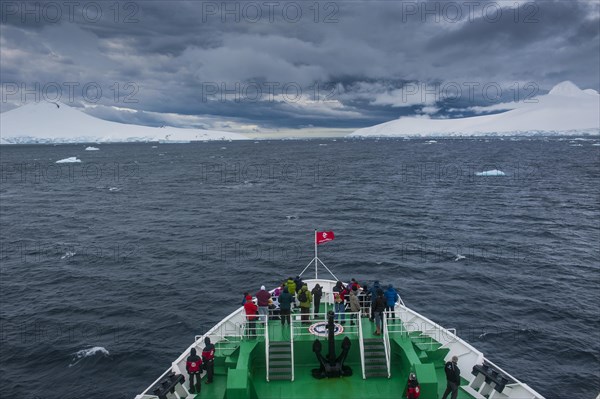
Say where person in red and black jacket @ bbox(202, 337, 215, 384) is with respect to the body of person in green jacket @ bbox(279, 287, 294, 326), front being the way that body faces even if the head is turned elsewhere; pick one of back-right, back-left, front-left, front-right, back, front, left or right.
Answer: back-left

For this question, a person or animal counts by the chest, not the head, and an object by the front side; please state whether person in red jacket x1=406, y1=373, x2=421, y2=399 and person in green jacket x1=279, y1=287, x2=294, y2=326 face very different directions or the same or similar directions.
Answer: same or similar directions

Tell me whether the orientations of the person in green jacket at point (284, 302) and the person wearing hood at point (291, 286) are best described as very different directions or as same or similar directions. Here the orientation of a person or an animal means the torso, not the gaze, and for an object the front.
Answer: same or similar directions

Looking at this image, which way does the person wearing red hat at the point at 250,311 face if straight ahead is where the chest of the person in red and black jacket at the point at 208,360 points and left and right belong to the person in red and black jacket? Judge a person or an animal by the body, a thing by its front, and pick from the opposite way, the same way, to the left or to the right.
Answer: the same way

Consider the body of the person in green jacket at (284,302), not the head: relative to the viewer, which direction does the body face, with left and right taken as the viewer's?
facing away from the viewer

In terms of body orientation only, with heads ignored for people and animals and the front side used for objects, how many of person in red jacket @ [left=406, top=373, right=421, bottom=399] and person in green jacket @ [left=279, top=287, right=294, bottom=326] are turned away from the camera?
2

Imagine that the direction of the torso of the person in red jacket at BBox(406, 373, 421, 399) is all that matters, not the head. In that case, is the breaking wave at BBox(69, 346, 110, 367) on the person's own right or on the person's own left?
on the person's own left

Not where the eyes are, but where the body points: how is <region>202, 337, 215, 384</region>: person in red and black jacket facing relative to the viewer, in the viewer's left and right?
facing away from the viewer and to the left of the viewer

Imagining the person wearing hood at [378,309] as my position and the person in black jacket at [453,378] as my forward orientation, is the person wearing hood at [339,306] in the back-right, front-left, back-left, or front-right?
back-right

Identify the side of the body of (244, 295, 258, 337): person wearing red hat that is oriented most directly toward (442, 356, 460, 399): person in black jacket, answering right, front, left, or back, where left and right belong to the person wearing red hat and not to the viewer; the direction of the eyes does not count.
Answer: right

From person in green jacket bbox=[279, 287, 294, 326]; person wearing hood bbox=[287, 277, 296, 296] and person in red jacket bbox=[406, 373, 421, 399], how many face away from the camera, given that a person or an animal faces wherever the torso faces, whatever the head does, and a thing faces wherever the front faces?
3

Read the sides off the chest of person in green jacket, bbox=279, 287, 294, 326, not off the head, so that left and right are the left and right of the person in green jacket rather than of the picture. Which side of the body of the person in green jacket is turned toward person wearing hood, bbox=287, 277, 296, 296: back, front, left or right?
front

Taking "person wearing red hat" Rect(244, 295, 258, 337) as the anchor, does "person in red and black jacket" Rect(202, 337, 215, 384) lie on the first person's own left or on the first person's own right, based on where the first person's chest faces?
on the first person's own left

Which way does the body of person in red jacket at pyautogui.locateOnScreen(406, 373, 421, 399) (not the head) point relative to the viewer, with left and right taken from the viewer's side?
facing away from the viewer

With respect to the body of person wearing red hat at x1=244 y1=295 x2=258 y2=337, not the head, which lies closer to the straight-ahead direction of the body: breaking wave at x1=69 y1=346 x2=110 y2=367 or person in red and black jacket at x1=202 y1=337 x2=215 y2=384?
the breaking wave

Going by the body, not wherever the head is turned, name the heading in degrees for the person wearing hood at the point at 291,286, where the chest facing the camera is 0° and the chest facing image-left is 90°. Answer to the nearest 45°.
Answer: approximately 180°

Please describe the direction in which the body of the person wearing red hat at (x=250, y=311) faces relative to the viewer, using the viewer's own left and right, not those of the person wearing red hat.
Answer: facing away from the viewer and to the left of the viewer
